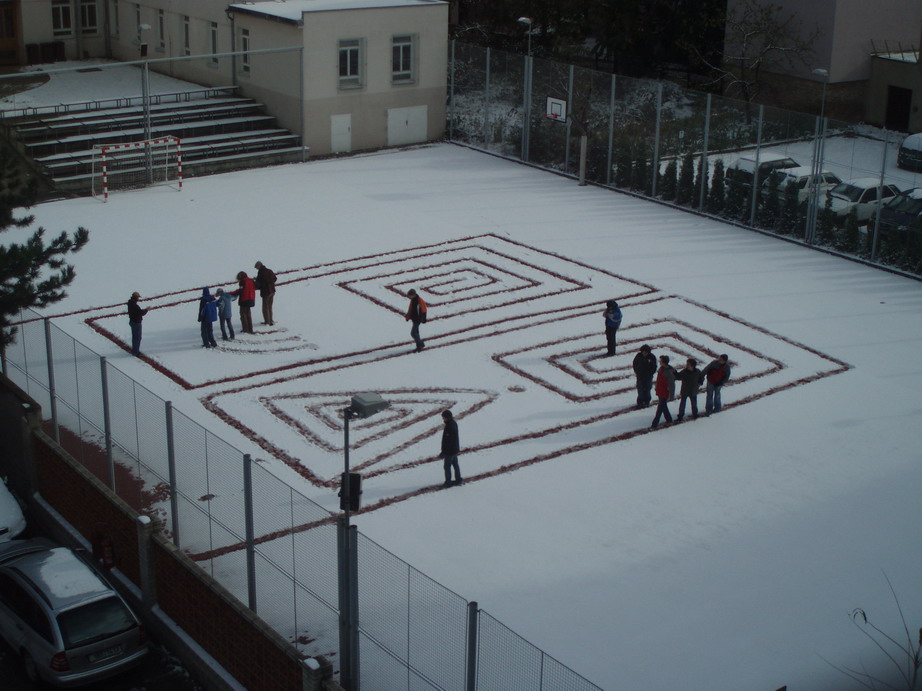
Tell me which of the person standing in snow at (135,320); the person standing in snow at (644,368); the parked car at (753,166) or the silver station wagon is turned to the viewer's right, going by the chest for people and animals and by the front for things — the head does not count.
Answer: the person standing in snow at (135,320)

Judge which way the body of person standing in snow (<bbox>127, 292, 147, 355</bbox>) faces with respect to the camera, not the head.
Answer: to the viewer's right

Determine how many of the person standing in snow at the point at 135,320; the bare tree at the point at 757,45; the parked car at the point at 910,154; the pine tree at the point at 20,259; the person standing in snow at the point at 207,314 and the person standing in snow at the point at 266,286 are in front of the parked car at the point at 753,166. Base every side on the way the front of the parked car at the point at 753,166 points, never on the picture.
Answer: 4

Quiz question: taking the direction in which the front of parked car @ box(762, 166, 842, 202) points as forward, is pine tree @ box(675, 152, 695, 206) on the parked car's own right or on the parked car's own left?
on the parked car's own right

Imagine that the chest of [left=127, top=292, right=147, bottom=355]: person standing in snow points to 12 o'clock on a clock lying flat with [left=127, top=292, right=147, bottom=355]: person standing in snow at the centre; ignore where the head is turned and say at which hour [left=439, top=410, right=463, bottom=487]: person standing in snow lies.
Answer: [left=439, top=410, right=463, bottom=487]: person standing in snow is roughly at 2 o'clock from [left=127, top=292, right=147, bottom=355]: person standing in snow.

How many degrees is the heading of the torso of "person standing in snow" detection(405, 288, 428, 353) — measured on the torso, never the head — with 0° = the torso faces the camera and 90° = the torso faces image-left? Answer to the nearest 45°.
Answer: approximately 90°

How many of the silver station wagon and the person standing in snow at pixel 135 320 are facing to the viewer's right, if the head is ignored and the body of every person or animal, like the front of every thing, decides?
1

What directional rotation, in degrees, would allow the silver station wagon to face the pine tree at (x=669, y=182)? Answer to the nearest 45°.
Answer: approximately 90° to its right

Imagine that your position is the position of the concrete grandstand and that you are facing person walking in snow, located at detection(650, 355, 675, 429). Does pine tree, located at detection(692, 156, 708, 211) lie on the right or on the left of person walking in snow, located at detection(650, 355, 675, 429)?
left

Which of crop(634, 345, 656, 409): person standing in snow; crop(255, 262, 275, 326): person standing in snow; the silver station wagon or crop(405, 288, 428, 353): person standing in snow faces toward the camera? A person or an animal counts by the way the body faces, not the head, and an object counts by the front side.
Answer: crop(634, 345, 656, 409): person standing in snow

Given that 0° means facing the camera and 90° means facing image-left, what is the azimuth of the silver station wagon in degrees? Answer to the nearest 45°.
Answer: approximately 135°

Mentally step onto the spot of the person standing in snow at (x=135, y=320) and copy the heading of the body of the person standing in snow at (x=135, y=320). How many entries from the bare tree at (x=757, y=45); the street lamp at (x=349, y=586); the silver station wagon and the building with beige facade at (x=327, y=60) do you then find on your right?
2

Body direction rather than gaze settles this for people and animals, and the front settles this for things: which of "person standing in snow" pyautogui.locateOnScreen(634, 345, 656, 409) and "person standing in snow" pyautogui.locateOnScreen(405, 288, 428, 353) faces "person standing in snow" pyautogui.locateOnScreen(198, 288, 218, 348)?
"person standing in snow" pyautogui.locateOnScreen(405, 288, 428, 353)

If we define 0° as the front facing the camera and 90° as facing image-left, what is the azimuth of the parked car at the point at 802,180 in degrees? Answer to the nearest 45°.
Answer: approximately 45°

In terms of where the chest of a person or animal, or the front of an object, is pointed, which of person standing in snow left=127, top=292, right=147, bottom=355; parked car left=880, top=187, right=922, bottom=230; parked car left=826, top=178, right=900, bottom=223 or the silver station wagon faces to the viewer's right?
the person standing in snow
